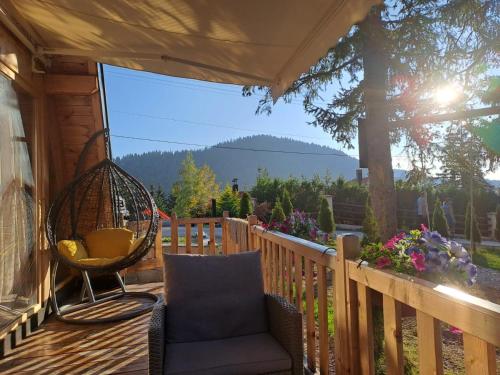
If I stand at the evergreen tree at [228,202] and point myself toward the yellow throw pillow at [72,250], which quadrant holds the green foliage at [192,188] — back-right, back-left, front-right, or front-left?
back-right

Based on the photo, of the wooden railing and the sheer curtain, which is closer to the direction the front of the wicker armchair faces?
the wooden railing

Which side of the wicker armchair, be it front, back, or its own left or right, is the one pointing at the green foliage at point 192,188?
back

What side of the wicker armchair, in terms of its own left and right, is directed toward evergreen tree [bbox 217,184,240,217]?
back

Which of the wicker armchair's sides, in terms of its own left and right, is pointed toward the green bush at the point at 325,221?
back

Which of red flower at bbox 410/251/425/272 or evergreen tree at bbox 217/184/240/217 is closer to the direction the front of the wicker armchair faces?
the red flower

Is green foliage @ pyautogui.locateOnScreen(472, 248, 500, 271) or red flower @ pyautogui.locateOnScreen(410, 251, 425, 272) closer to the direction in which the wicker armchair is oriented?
the red flower

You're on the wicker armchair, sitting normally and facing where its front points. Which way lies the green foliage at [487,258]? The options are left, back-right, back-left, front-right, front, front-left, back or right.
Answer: back-left

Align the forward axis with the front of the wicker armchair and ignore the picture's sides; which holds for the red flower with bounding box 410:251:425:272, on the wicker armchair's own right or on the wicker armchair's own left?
on the wicker armchair's own left

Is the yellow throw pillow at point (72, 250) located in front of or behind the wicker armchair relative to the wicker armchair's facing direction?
behind
